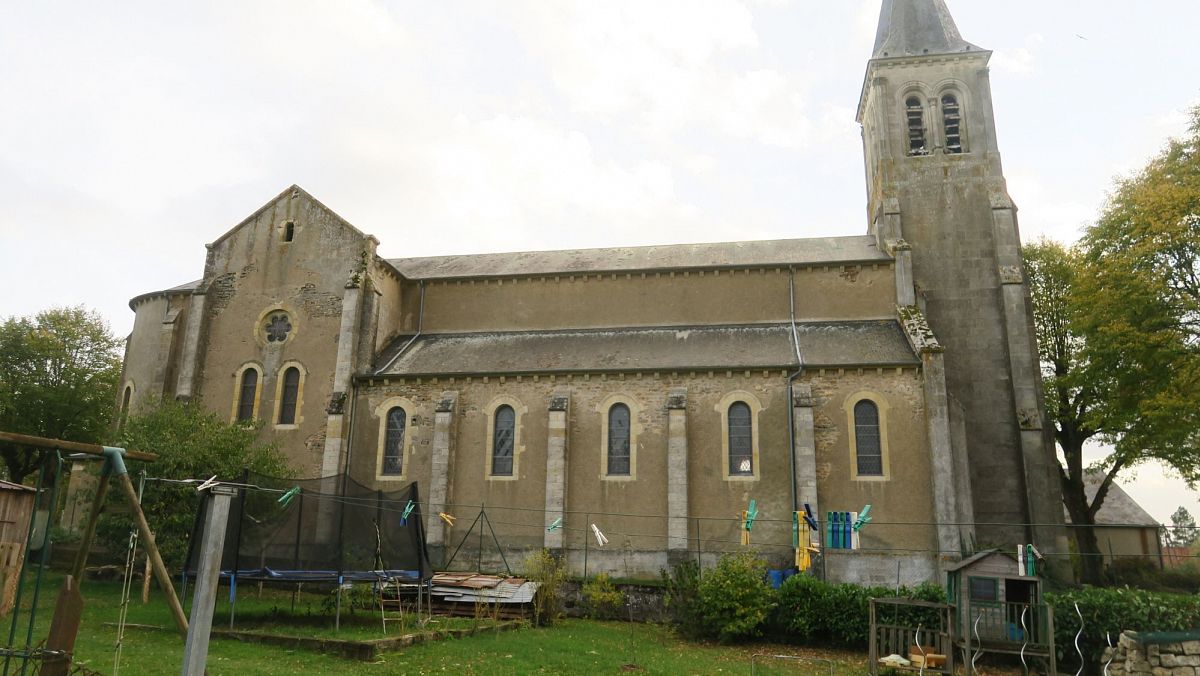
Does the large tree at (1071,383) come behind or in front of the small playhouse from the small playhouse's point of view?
behind

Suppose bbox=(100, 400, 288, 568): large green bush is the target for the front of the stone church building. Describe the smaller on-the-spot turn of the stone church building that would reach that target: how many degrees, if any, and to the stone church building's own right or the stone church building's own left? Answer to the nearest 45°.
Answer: approximately 180°

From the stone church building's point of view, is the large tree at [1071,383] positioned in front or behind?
in front

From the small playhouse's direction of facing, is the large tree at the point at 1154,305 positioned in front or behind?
behind

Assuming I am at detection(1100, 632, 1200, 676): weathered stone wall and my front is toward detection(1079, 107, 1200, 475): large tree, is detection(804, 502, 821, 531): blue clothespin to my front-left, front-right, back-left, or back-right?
front-left

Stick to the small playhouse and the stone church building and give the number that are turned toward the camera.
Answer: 1

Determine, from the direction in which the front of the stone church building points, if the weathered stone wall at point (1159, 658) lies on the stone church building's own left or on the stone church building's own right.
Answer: on the stone church building's own right

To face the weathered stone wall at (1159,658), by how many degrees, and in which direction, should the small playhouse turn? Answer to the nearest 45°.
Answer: approximately 90° to its left

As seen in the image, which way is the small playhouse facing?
toward the camera

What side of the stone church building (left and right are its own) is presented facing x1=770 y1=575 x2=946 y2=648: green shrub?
right

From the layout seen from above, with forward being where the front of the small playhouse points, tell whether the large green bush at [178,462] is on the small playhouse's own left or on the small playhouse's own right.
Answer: on the small playhouse's own right

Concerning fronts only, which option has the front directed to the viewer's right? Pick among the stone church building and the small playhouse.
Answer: the stone church building

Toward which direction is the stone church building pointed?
to the viewer's right

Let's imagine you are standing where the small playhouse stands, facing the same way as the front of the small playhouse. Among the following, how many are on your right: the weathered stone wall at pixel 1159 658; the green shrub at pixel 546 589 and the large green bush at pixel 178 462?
2

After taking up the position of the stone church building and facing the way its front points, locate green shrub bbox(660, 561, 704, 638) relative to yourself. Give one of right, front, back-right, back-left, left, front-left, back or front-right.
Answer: right

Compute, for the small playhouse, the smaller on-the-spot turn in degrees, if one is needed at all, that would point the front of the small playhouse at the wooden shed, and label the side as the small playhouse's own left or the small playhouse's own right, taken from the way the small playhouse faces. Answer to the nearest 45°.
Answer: approximately 90° to the small playhouse's own right
